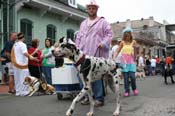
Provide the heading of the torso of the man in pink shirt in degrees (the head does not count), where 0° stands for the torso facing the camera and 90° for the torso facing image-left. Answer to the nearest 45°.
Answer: approximately 0°
